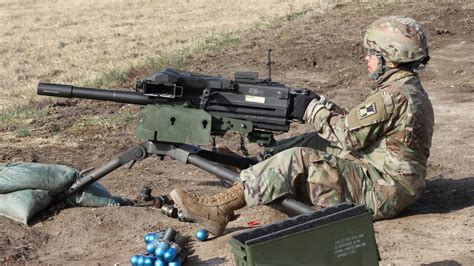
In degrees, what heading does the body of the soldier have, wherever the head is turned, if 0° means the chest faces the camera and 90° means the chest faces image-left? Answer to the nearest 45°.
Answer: approximately 90°

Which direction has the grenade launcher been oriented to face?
to the viewer's left
